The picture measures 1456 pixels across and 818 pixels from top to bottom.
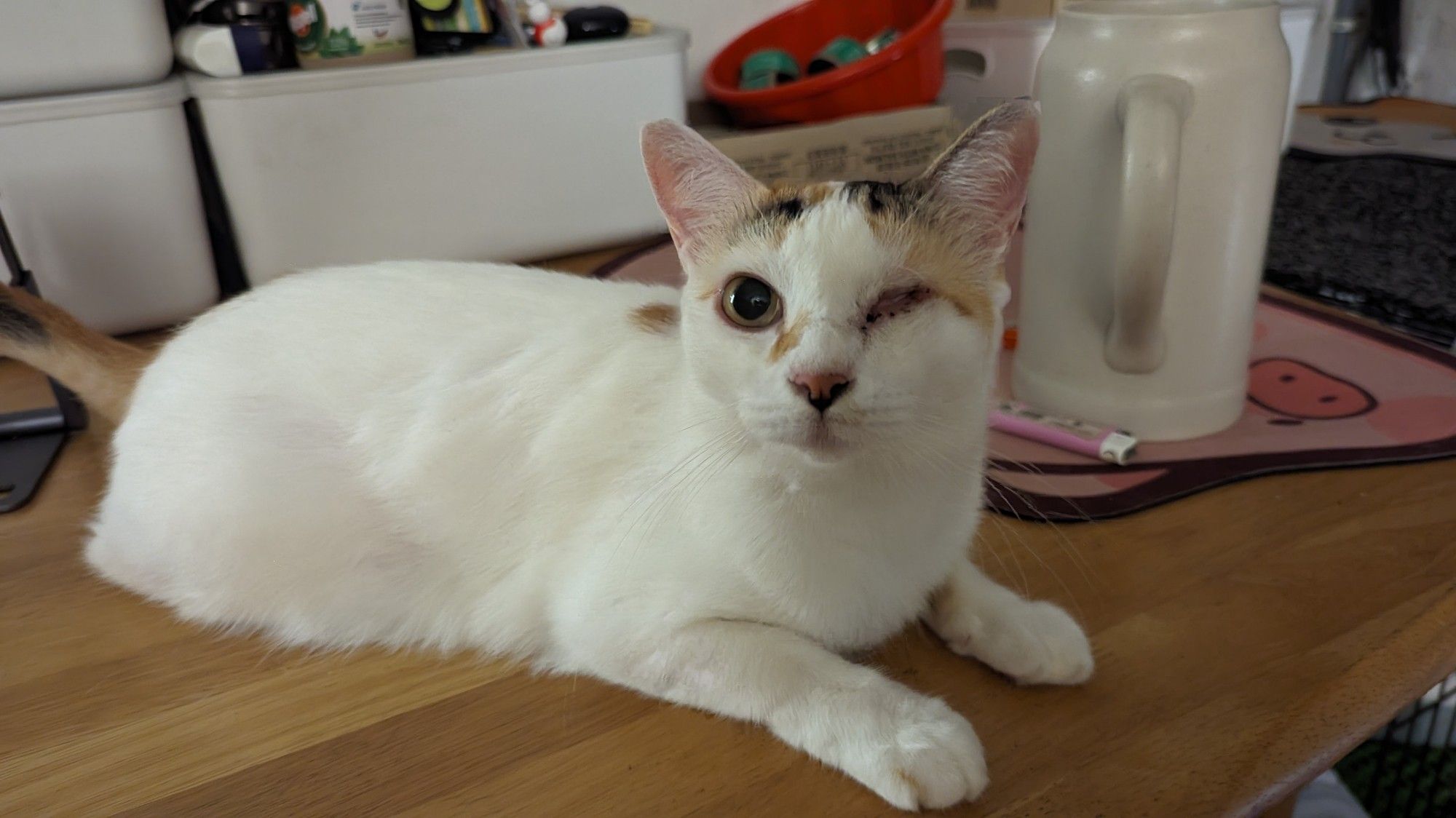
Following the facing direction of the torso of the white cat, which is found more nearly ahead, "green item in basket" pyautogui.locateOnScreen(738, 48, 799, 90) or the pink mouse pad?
the pink mouse pad

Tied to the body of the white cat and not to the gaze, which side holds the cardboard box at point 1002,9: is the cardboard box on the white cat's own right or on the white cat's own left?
on the white cat's own left

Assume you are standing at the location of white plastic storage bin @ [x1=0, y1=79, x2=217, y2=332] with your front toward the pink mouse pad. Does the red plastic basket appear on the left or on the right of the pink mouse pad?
left

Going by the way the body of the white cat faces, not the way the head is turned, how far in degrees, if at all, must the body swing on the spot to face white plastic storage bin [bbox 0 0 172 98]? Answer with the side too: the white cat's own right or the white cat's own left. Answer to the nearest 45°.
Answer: approximately 180°

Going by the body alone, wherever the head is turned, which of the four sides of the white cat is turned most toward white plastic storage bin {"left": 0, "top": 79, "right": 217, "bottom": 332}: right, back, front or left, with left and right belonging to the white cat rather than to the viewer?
back

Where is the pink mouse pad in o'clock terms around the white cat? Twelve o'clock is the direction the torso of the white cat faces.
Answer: The pink mouse pad is roughly at 10 o'clock from the white cat.

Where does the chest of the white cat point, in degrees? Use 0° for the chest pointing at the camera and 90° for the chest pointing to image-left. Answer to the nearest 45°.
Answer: approximately 315°

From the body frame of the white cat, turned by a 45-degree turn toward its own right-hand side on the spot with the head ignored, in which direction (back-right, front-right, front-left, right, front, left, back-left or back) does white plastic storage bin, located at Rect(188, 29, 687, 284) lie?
back

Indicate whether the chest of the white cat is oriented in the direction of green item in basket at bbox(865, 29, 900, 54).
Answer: no

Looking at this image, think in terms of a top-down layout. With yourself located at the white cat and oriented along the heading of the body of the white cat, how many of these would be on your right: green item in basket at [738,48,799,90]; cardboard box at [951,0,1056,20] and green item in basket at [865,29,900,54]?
0

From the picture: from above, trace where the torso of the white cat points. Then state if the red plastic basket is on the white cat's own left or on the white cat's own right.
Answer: on the white cat's own left

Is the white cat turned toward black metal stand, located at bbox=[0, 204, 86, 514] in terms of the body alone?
no

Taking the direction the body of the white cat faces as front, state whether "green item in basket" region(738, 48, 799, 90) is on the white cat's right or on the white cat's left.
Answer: on the white cat's left
